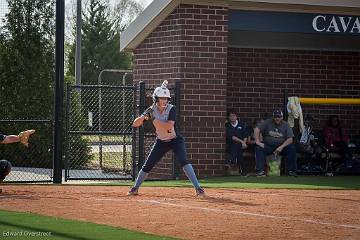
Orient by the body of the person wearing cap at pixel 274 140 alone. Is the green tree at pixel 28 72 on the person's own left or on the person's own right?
on the person's own right

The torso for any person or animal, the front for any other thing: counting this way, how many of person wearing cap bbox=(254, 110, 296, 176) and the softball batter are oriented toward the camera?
2

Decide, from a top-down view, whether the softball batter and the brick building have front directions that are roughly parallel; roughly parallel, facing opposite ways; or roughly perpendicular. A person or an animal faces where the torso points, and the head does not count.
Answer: roughly parallel

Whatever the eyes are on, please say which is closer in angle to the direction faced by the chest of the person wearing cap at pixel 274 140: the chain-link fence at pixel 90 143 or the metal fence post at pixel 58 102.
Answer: the metal fence post

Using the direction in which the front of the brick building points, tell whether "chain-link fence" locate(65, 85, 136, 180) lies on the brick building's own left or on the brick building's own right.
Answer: on the brick building's own right

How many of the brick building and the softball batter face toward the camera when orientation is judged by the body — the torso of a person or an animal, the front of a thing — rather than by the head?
2

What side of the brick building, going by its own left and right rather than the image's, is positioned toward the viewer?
front

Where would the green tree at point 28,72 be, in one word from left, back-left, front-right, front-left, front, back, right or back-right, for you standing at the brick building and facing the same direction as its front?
right

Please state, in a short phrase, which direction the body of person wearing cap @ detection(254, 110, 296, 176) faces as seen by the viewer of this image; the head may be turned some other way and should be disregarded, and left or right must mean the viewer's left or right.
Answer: facing the viewer

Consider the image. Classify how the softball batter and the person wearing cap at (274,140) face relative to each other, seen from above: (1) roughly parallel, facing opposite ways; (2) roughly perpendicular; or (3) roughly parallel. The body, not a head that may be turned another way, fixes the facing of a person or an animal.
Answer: roughly parallel

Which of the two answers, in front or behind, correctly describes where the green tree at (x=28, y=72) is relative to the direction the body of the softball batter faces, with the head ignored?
behind
